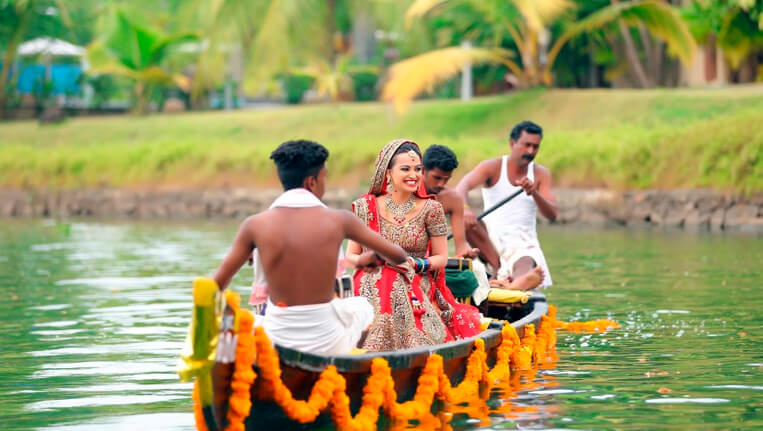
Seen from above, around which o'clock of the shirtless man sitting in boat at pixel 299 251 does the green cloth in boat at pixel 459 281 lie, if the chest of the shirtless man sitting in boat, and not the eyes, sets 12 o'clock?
The green cloth in boat is roughly at 1 o'clock from the shirtless man sitting in boat.

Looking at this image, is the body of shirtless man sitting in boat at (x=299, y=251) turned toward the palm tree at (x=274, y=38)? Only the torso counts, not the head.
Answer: yes

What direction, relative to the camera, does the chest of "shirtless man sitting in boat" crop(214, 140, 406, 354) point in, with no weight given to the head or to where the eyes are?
away from the camera

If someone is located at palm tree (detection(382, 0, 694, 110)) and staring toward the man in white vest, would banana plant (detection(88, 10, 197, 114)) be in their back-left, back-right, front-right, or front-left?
back-right

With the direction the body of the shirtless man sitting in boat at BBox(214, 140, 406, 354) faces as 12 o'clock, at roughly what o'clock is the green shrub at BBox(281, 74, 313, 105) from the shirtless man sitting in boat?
The green shrub is roughly at 12 o'clock from the shirtless man sitting in boat.

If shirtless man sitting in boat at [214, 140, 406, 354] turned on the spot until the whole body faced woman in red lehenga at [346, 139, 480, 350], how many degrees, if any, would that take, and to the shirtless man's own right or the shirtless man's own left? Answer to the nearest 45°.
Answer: approximately 45° to the shirtless man's own right

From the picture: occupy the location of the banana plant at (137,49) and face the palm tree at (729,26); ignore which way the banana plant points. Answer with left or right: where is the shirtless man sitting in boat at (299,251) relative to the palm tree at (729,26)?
right

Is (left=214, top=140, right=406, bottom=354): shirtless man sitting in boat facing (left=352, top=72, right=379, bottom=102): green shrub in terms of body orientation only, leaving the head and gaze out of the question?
yes
